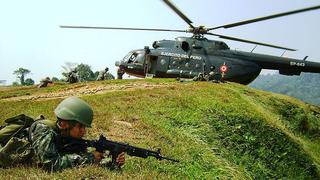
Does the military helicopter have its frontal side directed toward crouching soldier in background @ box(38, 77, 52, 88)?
yes

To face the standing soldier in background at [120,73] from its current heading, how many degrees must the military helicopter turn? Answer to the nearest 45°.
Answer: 0° — it already faces them

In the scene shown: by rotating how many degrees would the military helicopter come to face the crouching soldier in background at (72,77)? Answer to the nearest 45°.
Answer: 0° — it already faces them

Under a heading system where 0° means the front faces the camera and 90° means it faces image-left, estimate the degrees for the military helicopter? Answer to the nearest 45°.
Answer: approximately 90°
